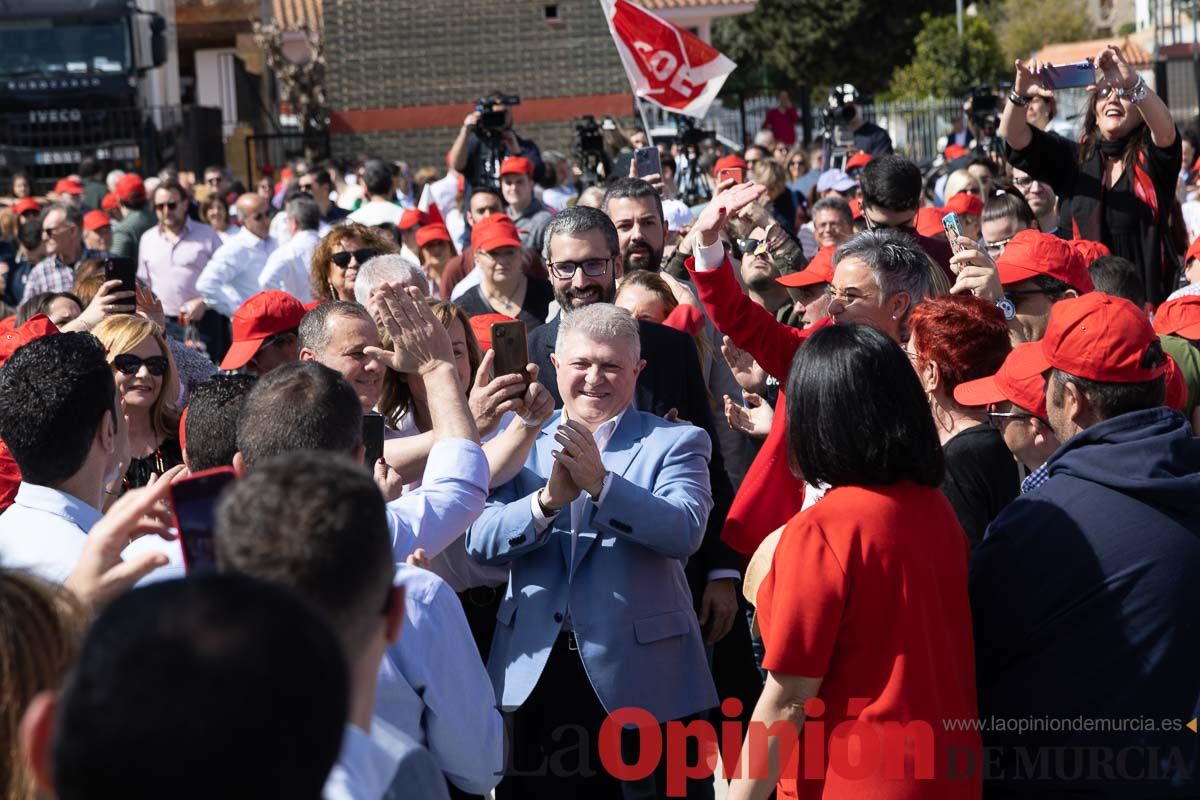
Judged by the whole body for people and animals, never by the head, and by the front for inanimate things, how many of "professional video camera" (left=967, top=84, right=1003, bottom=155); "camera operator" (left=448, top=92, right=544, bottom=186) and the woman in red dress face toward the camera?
2

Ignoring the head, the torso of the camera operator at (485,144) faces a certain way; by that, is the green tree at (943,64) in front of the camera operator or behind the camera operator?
behind

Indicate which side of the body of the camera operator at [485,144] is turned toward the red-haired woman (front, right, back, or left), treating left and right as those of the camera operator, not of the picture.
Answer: front

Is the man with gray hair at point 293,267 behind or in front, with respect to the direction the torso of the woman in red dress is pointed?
in front

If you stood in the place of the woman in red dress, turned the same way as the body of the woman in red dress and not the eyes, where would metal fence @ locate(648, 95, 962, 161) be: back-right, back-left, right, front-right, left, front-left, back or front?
front-right

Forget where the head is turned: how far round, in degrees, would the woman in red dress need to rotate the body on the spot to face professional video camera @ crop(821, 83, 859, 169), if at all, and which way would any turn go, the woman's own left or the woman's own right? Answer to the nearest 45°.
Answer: approximately 45° to the woman's own right

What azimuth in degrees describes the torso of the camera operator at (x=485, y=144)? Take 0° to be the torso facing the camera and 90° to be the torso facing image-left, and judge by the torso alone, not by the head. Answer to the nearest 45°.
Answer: approximately 0°

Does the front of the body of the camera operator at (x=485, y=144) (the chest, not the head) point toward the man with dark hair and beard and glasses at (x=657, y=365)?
yes

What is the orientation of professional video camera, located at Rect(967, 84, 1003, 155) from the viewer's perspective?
toward the camera

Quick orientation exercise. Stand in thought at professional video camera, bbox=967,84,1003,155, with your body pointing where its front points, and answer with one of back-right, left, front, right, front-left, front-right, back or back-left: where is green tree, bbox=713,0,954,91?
back

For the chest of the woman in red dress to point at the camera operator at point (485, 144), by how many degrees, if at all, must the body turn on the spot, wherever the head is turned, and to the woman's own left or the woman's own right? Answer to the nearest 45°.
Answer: approximately 45° to the woman's own right

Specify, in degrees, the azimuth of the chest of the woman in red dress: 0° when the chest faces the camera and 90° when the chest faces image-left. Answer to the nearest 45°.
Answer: approximately 135°

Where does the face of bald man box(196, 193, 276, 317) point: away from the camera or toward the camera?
toward the camera

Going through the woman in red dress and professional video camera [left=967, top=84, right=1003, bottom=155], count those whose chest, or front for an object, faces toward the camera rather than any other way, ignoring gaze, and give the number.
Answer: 1

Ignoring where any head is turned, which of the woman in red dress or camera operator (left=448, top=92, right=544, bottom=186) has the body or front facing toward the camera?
the camera operator

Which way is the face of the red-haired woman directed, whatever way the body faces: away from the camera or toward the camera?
away from the camera

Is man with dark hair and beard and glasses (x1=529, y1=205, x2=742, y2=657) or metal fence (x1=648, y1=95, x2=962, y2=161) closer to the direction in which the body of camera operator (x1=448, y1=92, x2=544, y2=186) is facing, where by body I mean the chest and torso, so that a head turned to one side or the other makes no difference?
the man with dark hair and beard and glasses

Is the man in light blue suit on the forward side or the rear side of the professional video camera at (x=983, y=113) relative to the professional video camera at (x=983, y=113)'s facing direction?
on the forward side
